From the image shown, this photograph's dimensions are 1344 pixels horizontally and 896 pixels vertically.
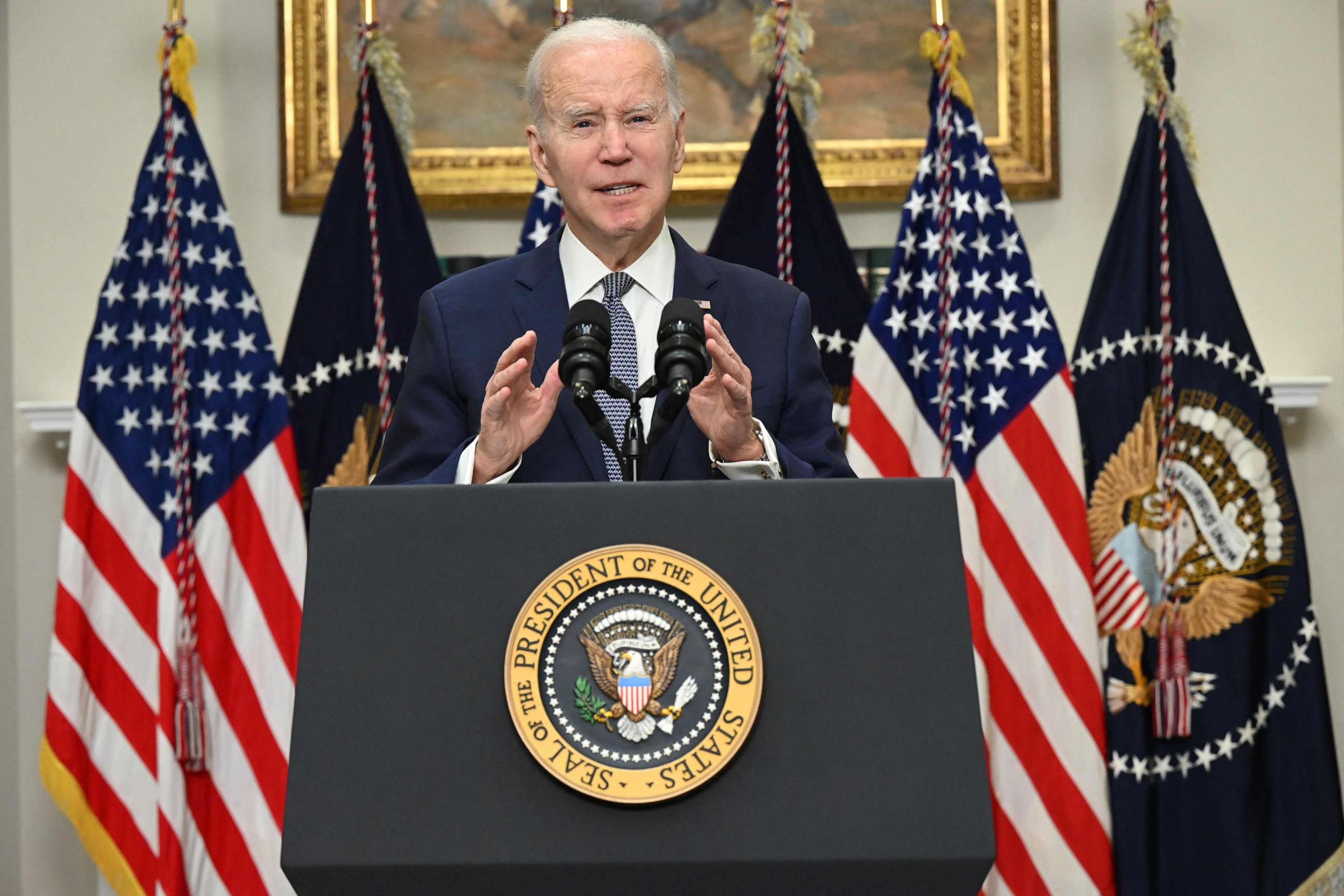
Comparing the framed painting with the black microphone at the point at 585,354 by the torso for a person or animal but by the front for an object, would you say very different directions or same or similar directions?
very different directions

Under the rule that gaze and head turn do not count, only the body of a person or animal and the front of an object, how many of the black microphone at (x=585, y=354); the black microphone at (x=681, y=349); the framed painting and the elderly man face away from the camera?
2

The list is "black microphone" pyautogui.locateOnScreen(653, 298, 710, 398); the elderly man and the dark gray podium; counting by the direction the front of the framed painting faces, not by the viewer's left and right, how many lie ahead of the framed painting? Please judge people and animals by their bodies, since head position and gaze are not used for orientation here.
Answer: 3

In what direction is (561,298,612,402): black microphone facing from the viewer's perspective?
away from the camera

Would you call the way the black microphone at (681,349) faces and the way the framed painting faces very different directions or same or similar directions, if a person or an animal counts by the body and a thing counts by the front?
very different directions

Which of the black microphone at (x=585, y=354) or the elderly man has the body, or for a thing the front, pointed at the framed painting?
the black microphone

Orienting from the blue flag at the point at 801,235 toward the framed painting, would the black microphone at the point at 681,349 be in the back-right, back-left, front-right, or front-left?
back-left

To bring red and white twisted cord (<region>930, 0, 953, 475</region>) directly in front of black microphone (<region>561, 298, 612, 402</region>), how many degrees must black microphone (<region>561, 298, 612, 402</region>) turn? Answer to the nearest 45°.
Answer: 0° — it already faces it

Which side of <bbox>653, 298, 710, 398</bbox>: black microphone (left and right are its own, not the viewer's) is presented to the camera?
back

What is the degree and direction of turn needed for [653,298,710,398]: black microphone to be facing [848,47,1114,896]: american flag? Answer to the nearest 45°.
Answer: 0° — it already faces it
